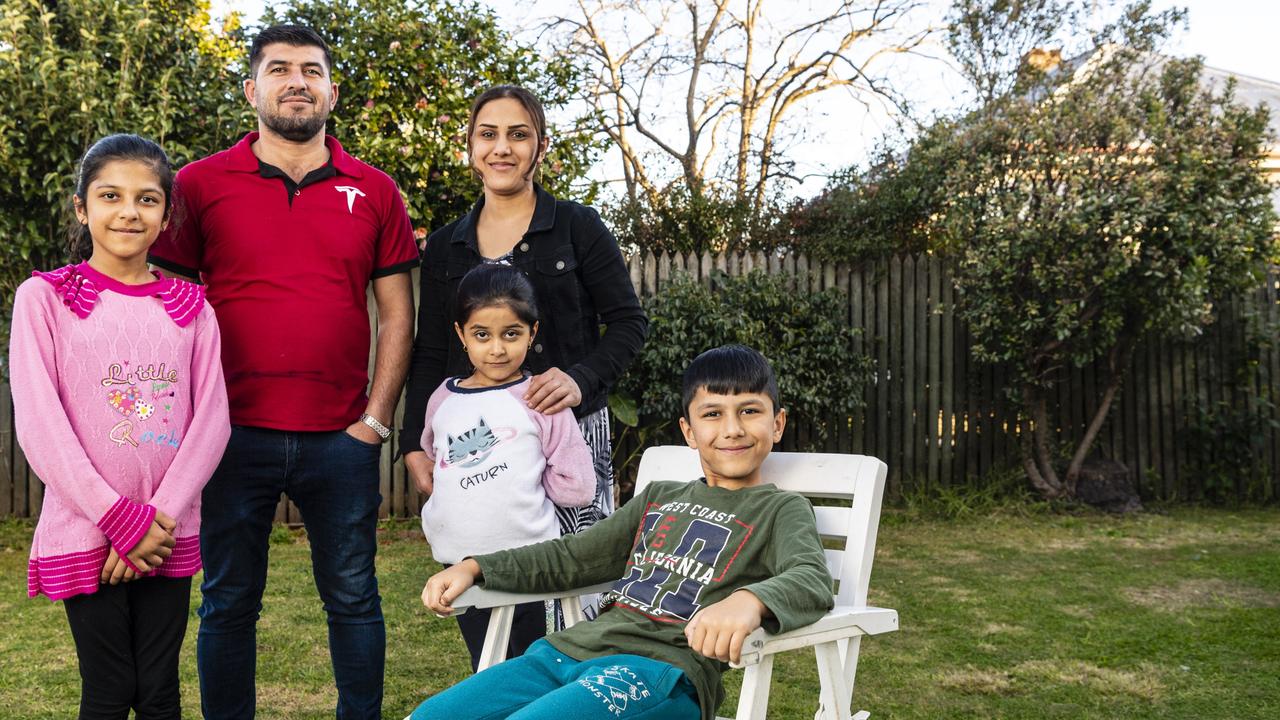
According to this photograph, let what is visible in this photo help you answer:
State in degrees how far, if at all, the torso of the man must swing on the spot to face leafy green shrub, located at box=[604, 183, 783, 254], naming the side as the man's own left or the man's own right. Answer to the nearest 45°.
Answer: approximately 135° to the man's own left

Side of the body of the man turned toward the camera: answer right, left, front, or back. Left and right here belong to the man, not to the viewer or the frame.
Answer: front

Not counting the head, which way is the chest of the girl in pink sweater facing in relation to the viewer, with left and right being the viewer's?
facing the viewer

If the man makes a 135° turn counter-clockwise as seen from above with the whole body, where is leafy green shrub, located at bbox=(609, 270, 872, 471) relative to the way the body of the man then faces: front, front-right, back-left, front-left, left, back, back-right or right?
front

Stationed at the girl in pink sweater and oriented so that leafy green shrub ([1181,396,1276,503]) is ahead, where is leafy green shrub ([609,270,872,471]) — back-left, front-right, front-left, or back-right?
front-left

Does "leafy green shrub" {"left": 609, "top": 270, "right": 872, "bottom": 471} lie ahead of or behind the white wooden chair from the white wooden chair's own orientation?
behind

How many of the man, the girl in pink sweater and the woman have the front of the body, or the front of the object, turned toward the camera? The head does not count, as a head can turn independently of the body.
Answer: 3

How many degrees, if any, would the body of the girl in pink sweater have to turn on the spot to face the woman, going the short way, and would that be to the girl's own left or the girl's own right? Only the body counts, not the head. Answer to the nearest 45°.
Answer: approximately 90° to the girl's own left

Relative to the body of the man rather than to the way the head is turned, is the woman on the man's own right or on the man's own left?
on the man's own left

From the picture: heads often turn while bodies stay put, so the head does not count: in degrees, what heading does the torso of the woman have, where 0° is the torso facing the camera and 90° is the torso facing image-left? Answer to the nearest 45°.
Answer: approximately 0°

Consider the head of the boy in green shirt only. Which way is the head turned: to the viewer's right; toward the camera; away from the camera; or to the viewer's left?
toward the camera

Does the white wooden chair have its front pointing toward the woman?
no

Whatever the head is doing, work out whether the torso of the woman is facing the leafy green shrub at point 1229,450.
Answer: no

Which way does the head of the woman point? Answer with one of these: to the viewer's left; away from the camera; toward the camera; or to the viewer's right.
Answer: toward the camera

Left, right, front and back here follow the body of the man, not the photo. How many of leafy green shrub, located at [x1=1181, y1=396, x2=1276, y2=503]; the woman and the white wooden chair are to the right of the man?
0

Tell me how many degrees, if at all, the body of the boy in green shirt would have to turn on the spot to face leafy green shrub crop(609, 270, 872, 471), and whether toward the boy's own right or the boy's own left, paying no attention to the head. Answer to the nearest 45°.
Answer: approximately 135° to the boy's own right

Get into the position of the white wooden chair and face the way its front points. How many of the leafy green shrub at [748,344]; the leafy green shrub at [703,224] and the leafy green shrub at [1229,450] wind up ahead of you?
0
